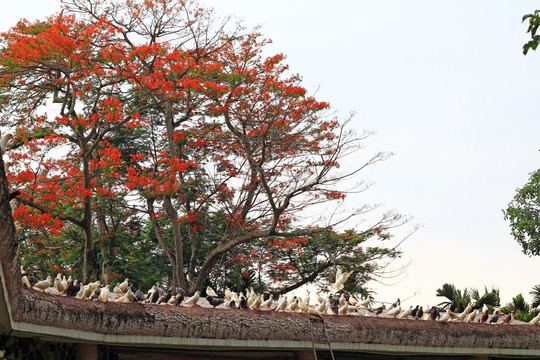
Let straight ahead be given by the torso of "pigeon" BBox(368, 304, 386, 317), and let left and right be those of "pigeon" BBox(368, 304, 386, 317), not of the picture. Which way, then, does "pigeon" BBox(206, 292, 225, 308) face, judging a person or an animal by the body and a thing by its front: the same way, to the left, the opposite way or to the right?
the opposite way

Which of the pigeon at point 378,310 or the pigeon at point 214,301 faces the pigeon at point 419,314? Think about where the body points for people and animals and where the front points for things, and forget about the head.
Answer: the pigeon at point 378,310

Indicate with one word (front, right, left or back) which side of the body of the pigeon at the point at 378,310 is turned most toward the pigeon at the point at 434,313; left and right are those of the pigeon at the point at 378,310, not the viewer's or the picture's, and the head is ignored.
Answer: front

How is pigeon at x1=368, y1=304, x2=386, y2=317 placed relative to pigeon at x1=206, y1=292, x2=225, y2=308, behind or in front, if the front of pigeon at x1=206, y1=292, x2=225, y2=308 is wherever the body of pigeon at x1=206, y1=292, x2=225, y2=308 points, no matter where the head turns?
behind

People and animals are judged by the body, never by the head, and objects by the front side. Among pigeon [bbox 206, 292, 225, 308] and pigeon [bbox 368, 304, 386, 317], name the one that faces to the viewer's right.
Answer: pigeon [bbox 368, 304, 386, 317]

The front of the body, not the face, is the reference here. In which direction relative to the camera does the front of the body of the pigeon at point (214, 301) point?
to the viewer's left

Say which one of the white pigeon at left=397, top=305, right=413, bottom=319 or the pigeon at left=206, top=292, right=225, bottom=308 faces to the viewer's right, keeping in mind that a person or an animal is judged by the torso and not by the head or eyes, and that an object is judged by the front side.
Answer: the white pigeon
